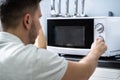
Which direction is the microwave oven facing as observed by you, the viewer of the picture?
facing the viewer and to the left of the viewer

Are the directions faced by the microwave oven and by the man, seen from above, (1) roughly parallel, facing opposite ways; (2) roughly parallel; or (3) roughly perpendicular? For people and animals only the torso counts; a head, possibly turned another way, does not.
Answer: roughly parallel, facing opposite ways

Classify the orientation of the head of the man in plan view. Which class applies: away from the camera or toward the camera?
away from the camera

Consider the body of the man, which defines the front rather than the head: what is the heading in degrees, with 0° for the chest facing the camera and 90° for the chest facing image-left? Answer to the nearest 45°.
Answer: approximately 225°

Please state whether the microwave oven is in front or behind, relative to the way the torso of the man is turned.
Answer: in front
